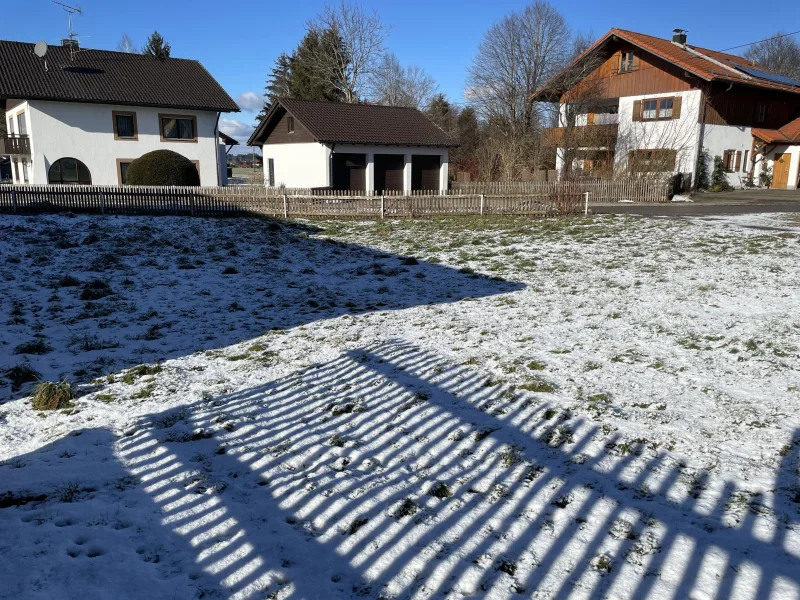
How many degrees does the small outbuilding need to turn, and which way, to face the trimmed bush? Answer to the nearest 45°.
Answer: approximately 90° to its right

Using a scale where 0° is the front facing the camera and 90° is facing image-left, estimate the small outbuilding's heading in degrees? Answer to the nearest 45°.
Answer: approximately 315°

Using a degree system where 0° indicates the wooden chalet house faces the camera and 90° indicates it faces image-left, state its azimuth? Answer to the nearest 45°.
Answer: approximately 45°

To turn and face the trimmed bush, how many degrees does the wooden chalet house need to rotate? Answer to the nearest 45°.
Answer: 0° — it already faces it

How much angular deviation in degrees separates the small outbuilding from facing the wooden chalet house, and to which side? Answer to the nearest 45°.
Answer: approximately 45° to its left
